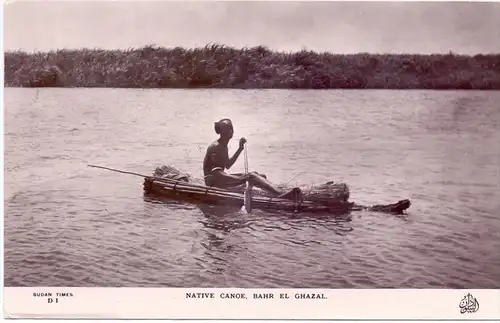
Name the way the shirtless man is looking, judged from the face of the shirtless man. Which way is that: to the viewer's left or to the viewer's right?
to the viewer's right

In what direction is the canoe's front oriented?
to the viewer's right

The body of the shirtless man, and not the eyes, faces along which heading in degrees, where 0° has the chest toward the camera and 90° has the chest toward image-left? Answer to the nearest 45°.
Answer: approximately 270°
